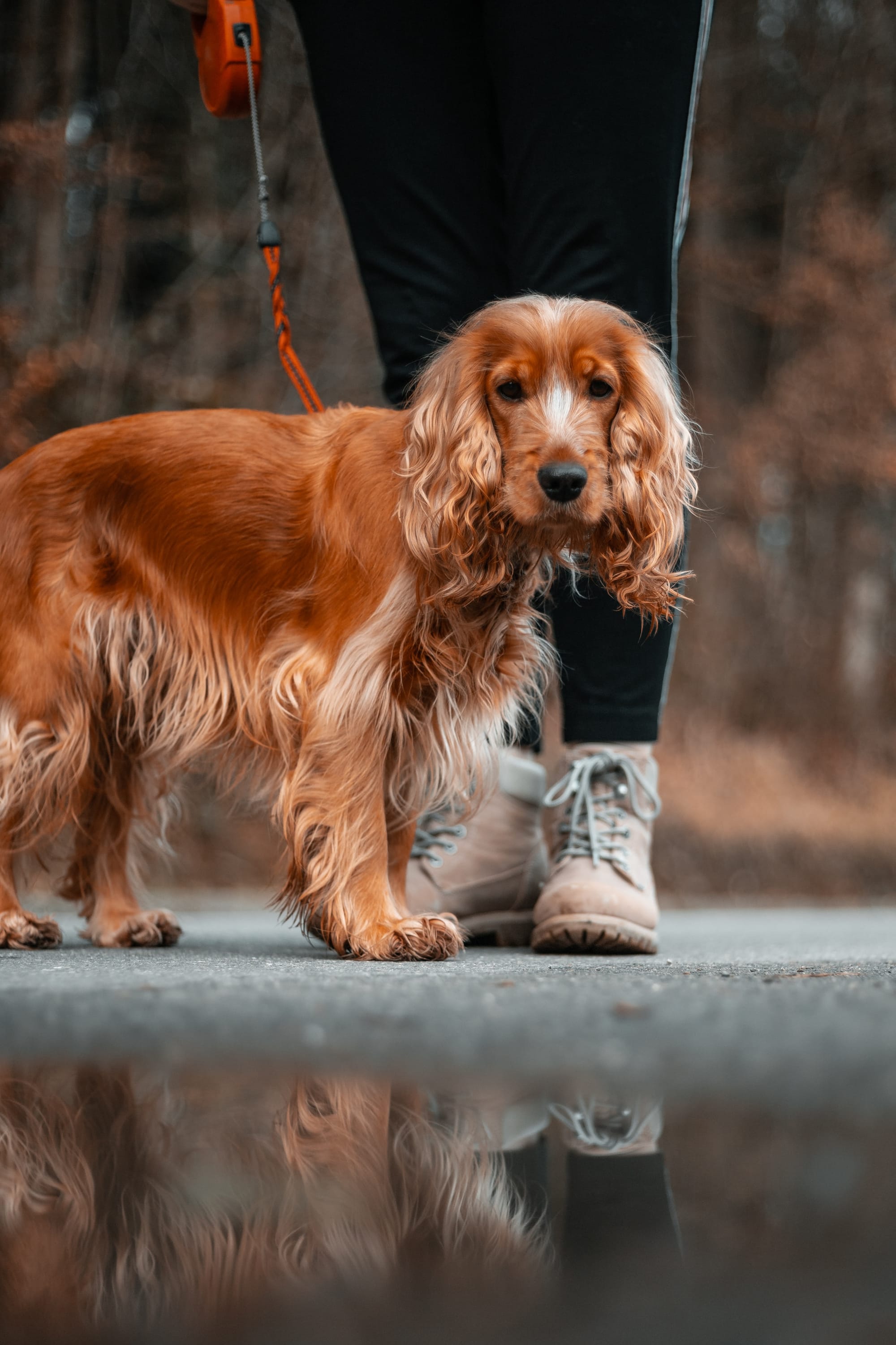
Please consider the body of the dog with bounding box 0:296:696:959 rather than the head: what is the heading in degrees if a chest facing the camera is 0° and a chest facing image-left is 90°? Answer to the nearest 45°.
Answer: approximately 270°
